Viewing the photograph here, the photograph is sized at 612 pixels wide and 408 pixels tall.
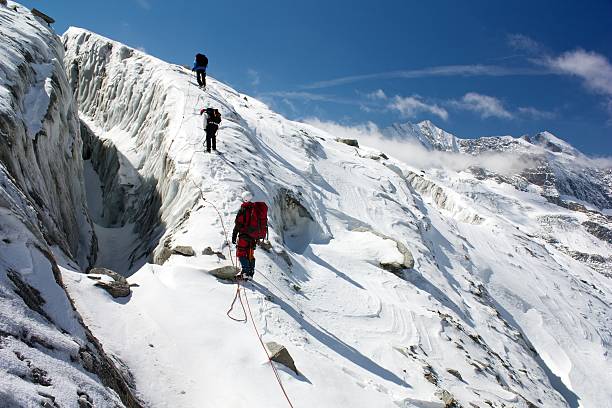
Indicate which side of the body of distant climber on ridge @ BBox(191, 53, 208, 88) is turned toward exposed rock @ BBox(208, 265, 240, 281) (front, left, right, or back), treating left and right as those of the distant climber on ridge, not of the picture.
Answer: back

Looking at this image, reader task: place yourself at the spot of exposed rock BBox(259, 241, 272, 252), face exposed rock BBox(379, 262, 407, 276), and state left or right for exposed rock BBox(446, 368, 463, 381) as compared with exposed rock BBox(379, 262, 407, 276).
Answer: right

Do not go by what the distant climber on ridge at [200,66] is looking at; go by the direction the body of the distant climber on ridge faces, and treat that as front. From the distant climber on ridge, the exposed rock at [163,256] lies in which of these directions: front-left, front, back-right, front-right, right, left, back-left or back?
back

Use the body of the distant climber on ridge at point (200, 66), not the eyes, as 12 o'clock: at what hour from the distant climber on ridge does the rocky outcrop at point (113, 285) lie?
The rocky outcrop is roughly at 6 o'clock from the distant climber on ridge.

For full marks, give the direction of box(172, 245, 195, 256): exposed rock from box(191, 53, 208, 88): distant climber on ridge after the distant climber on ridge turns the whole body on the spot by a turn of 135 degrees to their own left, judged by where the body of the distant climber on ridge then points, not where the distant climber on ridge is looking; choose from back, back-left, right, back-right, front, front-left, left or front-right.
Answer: front-left

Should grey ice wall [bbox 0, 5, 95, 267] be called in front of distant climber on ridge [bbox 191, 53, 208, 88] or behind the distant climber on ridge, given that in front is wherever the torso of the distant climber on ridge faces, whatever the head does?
behind

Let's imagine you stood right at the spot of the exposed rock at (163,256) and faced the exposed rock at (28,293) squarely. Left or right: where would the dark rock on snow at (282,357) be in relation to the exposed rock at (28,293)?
left

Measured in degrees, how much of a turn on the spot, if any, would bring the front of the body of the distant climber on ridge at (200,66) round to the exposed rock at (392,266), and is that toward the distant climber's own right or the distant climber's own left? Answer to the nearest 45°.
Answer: approximately 135° to the distant climber's own right

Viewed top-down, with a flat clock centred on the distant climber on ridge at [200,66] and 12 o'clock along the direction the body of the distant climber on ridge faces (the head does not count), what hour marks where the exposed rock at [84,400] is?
The exposed rock is roughly at 6 o'clock from the distant climber on ridge.

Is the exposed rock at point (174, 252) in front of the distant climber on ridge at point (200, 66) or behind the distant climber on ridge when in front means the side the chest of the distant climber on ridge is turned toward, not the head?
behind

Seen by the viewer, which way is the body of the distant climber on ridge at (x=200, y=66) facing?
away from the camera

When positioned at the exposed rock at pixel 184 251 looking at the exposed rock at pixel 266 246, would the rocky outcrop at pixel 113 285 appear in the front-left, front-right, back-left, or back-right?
back-right

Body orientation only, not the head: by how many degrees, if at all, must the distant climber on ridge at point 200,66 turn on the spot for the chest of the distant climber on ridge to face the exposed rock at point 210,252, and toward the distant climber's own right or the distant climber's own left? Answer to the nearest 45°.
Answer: approximately 180°

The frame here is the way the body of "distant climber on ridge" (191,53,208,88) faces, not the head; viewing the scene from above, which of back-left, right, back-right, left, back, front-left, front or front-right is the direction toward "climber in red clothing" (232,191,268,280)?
back

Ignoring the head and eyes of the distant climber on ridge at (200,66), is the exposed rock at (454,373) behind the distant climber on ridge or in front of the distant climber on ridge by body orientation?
behind
